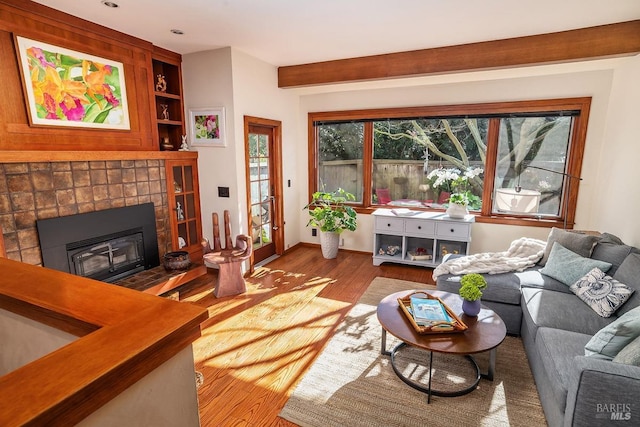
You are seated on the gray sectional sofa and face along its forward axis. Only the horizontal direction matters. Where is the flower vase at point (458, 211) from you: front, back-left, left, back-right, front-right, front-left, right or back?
front-right

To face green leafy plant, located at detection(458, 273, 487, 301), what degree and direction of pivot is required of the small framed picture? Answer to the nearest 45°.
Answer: approximately 45° to its left

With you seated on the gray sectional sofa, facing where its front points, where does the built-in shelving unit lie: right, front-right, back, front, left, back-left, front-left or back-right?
front

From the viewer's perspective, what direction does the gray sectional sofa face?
to the viewer's left

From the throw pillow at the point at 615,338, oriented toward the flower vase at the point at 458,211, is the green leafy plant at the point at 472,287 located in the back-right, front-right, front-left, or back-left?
front-left

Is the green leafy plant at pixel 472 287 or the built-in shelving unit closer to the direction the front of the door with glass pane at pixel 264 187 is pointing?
the green leafy plant

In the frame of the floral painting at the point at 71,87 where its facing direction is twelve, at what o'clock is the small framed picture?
The small framed picture is roughly at 10 o'clock from the floral painting.

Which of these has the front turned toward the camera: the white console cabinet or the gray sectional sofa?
the white console cabinet

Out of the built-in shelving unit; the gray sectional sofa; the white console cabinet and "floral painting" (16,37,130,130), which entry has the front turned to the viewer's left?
the gray sectional sofa

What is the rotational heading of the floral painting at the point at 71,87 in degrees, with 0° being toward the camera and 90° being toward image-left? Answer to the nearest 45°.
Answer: approximately 315°

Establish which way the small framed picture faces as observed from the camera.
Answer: facing the viewer

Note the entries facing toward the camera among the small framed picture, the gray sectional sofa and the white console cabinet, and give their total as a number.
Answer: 2

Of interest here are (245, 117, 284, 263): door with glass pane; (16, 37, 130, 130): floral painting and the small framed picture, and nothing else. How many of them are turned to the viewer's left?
0

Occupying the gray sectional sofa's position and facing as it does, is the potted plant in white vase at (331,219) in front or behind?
in front

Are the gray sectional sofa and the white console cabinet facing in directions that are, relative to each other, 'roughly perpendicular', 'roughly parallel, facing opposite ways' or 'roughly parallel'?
roughly perpendicular

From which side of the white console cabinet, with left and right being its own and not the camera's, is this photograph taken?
front

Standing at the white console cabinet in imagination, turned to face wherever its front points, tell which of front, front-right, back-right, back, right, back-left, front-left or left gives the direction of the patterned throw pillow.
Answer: front-left
